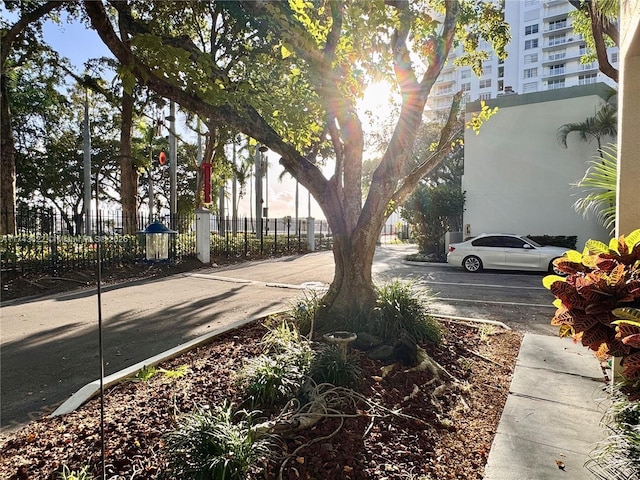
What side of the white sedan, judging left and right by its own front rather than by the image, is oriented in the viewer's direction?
right

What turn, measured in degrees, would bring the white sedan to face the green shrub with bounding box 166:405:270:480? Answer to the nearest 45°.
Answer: approximately 90° to its right

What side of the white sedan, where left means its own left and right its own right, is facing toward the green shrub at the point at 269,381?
right

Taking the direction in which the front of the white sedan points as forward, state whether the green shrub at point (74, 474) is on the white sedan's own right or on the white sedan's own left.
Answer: on the white sedan's own right

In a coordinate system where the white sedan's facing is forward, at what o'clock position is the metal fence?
The metal fence is roughly at 5 o'clock from the white sedan.

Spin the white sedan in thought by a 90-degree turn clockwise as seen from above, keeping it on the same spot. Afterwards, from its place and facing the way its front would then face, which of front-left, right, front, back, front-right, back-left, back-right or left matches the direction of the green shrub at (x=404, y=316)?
front

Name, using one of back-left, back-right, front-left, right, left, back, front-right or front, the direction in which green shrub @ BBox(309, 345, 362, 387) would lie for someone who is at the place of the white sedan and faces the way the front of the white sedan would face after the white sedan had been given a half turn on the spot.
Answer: left

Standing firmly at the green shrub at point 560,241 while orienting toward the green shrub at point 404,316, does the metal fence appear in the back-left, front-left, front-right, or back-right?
front-right

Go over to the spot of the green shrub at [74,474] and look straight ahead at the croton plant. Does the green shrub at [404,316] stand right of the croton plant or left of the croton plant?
left

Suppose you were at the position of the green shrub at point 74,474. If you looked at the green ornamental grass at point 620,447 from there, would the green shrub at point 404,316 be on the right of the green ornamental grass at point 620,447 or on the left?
left

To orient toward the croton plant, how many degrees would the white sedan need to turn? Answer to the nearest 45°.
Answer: approximately 90° to its right
